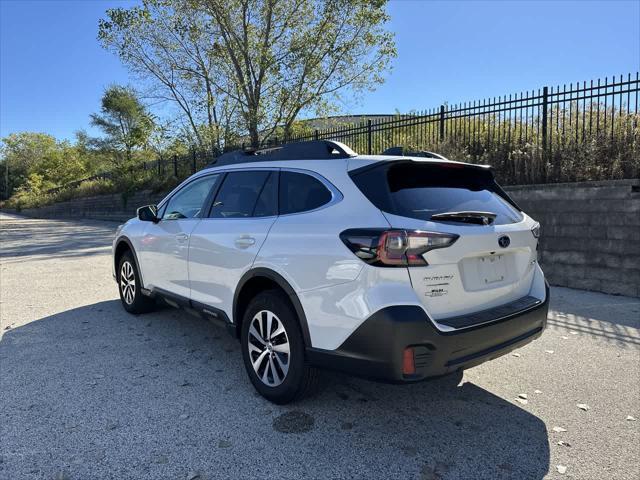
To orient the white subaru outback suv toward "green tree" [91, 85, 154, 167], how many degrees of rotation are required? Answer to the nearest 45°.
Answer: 0° — it already faces it

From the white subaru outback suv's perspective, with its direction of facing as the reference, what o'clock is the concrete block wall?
The concrete block wall is roughly at 3 o'clock from the white subaru outback suv.

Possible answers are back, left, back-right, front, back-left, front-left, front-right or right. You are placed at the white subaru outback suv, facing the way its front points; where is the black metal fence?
right

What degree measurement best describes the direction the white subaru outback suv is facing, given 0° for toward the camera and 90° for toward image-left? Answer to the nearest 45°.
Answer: approximately 135°

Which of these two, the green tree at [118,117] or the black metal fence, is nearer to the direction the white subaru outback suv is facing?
the green tree
